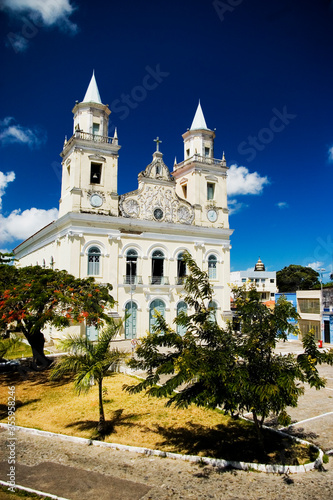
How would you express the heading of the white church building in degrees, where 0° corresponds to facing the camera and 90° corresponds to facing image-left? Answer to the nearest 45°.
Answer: approximately 315°

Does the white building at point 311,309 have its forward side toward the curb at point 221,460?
yes

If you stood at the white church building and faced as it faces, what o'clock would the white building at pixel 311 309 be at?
The white building is roughly at 10 o'clock from the white church building.

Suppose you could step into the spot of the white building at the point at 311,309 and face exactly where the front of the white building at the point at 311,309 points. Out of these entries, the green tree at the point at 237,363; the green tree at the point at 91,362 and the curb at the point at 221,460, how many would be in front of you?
3

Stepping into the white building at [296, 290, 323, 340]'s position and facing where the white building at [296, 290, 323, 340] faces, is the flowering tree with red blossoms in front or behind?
in front

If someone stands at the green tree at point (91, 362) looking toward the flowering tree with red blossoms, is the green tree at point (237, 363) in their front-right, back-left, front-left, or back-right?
back-right

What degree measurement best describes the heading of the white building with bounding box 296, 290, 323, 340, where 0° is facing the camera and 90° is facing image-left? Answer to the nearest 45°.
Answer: approximately 0°
